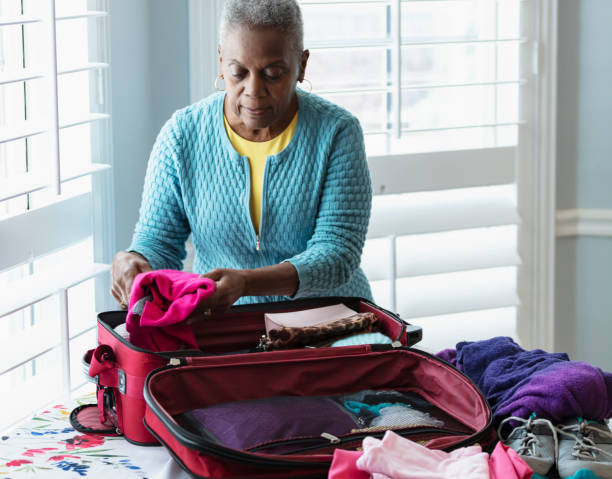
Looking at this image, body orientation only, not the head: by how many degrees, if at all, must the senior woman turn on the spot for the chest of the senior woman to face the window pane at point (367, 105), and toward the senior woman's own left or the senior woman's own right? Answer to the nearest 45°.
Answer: approximately 180°

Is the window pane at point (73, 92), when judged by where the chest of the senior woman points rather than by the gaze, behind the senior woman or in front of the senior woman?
behind

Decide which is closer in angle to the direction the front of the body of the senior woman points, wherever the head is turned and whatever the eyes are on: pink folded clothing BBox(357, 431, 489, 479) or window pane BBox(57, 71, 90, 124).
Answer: the pink folded clothing

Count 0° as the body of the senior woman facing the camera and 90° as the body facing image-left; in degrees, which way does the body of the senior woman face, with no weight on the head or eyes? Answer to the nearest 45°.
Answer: approximately 0°
